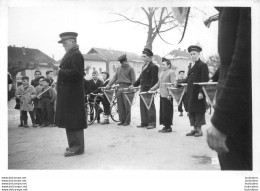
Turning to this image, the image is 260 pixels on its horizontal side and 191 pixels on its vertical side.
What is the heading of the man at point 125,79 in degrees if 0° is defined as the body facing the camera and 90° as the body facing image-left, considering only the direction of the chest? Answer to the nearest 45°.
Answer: approximately 45°

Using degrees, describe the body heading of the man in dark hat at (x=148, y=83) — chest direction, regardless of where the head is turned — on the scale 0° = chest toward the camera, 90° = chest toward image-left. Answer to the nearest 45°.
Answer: approximately 45°

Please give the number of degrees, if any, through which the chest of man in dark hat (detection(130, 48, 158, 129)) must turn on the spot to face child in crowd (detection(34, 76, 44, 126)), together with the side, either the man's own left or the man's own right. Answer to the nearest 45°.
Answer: approximately 45° to the man's own right
